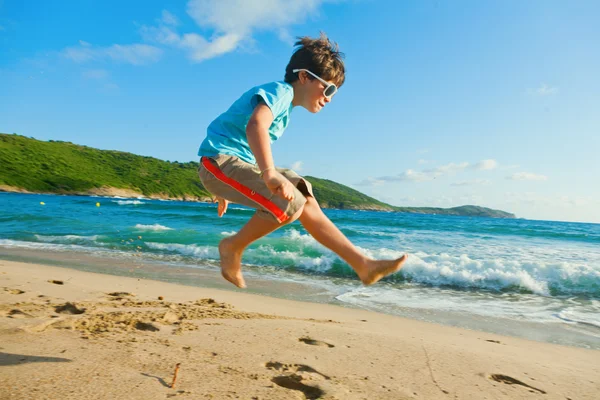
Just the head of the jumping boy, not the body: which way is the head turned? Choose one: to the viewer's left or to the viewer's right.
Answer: to the viewer's right

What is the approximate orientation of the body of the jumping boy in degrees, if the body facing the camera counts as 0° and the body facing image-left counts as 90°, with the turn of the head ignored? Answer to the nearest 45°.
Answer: approximately 270°
